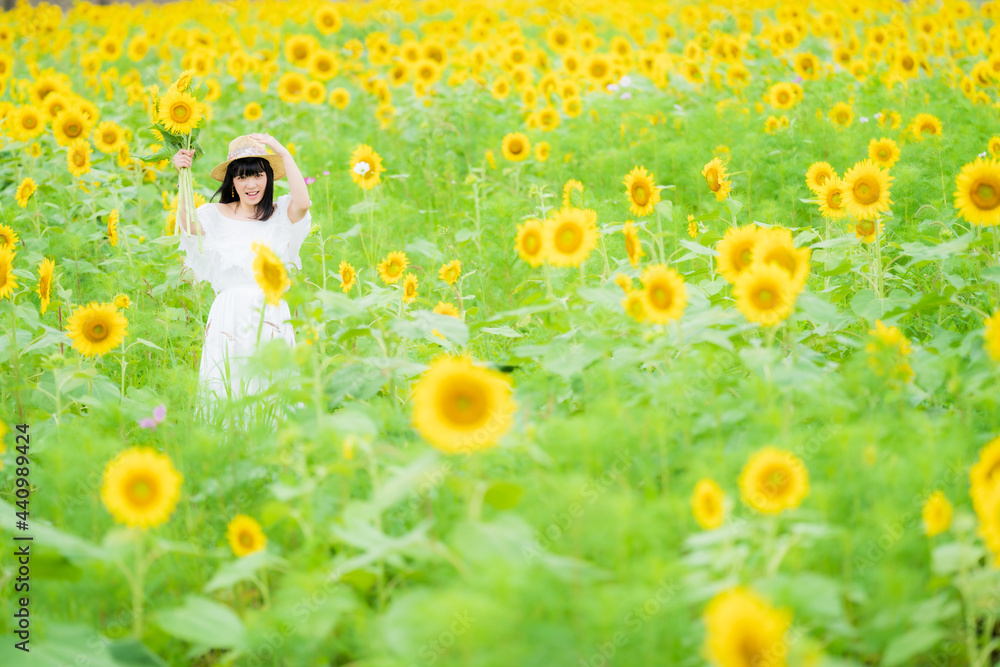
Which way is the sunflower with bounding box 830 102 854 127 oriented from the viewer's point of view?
toward the camera

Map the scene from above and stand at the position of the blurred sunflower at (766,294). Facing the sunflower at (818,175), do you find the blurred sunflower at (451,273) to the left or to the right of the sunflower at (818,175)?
left

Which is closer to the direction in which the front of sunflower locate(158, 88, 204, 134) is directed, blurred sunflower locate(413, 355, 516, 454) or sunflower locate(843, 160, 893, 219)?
the blurred sunflower

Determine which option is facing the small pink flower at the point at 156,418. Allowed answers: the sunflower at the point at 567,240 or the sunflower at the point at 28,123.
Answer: the sunflower at the point at 28,123

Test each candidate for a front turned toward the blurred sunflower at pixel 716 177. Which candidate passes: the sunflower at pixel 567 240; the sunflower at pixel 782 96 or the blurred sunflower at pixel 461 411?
the sunflower at pixel 782 96

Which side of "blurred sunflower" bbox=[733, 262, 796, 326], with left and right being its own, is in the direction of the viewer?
front

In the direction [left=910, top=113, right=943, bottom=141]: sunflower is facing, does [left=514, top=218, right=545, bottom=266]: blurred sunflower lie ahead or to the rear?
ahead

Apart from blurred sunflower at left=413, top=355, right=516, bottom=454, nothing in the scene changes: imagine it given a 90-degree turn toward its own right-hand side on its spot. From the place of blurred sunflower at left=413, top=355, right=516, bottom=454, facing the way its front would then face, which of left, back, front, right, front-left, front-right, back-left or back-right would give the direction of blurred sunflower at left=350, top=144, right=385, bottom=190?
right

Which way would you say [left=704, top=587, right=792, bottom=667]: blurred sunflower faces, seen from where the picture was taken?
facing the viewer
